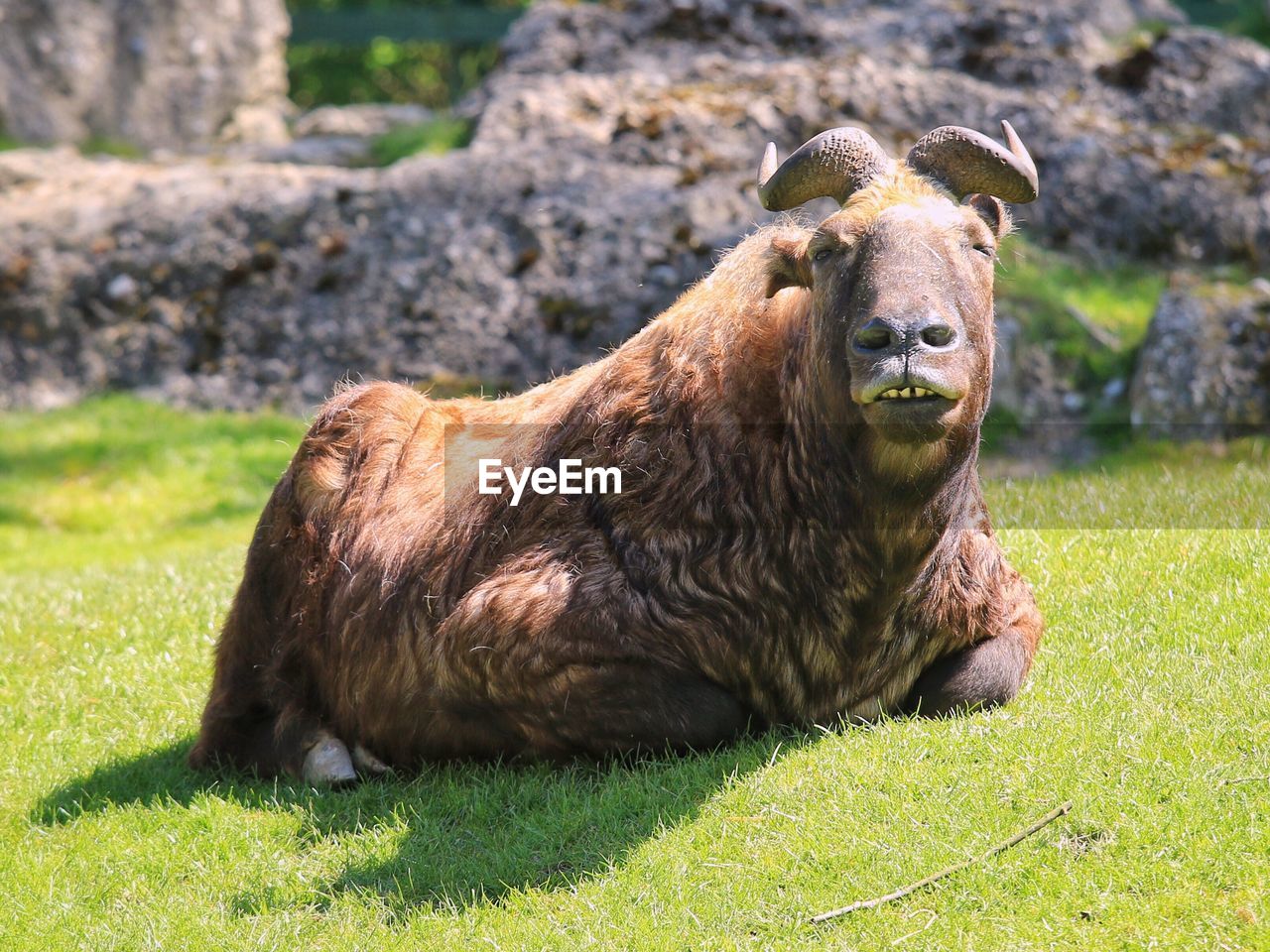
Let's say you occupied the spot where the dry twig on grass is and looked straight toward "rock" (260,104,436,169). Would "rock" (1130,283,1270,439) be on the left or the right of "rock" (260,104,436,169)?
right

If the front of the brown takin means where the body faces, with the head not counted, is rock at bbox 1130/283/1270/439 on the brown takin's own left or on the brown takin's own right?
on the brown takin's own left

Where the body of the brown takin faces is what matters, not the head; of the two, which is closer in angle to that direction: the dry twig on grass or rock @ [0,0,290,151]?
the dry twig on grass

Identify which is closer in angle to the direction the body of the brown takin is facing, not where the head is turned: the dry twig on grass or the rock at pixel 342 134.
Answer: the dry twig on grass

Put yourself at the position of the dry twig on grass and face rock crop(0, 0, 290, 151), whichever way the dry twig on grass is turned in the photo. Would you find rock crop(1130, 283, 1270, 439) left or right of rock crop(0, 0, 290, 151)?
right

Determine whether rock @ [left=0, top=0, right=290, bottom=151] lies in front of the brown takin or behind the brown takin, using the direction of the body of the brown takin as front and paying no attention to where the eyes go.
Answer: behind

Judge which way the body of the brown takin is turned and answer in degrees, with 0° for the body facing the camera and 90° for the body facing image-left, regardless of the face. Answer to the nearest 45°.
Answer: approximately 315°

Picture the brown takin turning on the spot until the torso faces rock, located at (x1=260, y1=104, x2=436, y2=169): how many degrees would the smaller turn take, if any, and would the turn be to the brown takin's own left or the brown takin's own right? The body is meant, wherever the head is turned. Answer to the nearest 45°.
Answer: approximately 135° to the brown takin's own left
